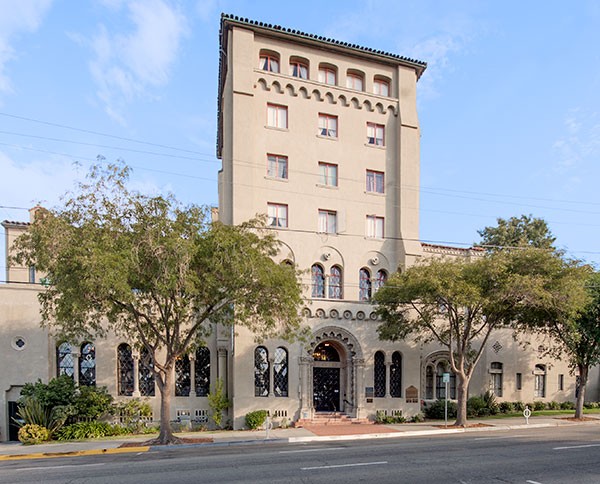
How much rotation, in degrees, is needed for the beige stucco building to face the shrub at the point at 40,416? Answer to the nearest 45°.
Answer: approximately 45° to its right

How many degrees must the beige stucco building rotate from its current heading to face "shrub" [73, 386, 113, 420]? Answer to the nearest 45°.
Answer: approximately 45° to its right

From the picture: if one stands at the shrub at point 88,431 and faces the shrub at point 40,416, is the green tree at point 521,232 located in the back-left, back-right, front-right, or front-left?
back-right

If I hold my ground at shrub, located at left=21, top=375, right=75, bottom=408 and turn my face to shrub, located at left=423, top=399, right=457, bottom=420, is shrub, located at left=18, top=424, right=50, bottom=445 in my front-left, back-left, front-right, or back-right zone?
back-right

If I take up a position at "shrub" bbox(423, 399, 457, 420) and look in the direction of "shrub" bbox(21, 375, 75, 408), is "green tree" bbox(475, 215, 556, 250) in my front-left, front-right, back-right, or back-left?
back-right

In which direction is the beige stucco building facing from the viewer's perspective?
toward the camera
